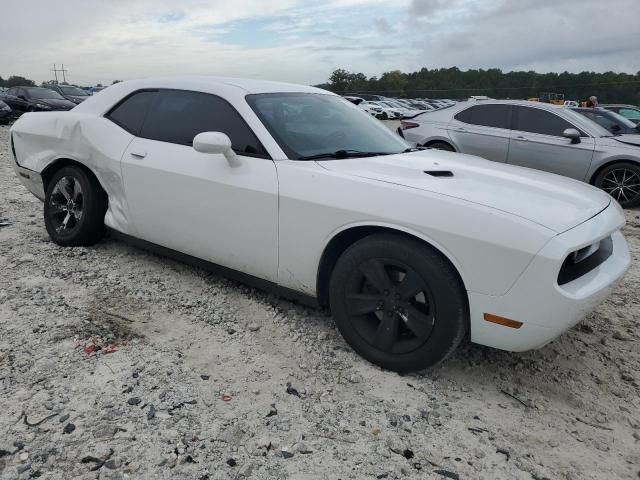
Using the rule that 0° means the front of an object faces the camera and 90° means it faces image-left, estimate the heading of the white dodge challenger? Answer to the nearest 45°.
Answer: approximately 315°

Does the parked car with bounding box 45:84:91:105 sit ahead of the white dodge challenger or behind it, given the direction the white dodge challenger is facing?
behind

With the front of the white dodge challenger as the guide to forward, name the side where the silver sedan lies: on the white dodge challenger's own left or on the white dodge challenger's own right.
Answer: on the white dodge challenger's own left

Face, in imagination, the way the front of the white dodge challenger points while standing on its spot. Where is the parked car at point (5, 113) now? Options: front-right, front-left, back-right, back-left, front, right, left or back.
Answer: back

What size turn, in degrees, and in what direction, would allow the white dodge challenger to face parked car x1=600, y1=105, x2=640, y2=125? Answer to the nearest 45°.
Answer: approximately 90° to its left

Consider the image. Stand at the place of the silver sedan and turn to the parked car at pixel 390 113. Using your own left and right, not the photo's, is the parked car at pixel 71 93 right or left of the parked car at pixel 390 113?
left

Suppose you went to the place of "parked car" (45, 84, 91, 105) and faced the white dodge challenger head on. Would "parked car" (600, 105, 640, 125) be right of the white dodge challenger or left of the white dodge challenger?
left

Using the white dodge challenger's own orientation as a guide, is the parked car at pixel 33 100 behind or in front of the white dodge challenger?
behind

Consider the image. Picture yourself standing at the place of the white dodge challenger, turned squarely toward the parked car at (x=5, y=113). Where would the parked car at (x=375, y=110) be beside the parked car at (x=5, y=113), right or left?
right
